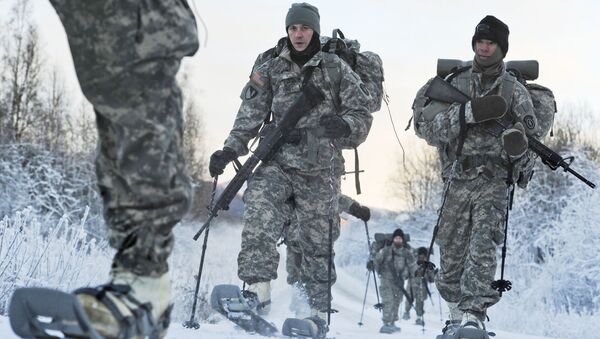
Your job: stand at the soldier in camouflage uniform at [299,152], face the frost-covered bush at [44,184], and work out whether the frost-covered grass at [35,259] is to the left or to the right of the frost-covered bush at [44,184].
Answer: left

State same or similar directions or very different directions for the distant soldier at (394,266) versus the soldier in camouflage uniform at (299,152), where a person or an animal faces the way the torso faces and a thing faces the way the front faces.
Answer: same or similar directions

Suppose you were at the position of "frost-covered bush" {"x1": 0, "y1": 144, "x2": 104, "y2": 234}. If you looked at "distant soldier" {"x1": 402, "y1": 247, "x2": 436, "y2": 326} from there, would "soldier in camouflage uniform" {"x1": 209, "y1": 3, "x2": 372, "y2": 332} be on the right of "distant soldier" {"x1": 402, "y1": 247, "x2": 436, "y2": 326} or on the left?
right

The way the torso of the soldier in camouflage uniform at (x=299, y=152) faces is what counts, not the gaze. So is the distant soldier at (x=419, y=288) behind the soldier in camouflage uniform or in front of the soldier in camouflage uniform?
behind

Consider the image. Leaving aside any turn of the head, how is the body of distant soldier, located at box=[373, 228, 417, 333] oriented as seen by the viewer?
toward the camera

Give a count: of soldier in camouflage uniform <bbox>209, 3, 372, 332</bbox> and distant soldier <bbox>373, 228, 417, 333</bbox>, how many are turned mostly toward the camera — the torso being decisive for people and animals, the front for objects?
2

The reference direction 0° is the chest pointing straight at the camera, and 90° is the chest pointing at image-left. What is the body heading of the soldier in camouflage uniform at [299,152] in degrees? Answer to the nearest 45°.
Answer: approximately 0°

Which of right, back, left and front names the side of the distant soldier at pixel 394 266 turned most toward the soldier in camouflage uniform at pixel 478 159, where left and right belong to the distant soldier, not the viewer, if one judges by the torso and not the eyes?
front

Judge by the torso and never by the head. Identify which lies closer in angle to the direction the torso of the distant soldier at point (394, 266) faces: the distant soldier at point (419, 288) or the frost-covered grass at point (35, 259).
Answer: the frost-covered grass

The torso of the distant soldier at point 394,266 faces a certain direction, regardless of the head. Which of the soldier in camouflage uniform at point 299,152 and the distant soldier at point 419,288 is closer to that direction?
the soldier in camouflage uniform

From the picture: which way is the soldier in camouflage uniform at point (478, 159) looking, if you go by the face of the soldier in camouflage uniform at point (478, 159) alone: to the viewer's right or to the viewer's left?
to the viewer's left
